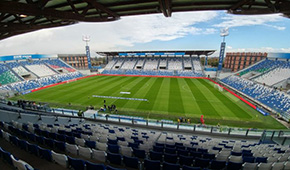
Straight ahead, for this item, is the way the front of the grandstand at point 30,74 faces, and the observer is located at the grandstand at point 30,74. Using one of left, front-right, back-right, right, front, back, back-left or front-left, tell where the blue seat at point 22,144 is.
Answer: front-right

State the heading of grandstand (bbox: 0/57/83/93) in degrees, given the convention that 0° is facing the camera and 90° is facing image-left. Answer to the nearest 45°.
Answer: approximately 315°

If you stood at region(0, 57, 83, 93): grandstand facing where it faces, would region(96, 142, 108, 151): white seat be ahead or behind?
ahead

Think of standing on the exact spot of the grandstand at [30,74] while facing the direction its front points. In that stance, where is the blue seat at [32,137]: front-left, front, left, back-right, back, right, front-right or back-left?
front-right

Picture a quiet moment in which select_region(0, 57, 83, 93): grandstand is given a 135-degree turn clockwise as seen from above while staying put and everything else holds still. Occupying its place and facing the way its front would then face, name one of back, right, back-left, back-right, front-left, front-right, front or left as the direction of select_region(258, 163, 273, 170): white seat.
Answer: left

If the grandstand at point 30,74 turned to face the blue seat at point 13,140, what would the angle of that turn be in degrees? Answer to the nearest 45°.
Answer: approximately 45° to its right
